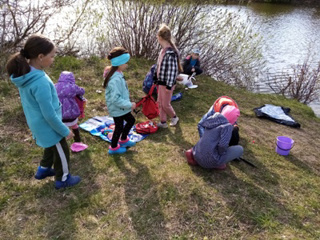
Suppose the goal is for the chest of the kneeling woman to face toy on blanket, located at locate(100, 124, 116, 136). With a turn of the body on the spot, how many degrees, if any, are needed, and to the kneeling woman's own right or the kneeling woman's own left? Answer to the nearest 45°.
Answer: approximately 135° to the kneeling woman's own left

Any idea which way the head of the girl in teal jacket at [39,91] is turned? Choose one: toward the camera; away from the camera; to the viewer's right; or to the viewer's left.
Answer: to the viewer's right

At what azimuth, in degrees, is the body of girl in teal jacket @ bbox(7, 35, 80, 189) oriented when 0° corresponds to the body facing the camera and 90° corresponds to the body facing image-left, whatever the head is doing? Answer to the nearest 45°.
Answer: approximately 270°

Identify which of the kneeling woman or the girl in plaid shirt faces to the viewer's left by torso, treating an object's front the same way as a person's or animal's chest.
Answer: the girl in plaid shirt

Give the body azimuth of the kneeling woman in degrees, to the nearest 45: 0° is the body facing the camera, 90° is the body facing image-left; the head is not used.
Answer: approximately 225°

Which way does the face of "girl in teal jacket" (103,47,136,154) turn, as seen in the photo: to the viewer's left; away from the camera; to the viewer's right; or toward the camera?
to the viewer's right

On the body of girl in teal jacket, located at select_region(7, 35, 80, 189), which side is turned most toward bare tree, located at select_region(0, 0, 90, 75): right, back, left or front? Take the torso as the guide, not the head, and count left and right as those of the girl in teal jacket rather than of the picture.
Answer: left

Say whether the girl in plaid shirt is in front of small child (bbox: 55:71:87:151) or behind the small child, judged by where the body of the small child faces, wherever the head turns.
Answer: in front

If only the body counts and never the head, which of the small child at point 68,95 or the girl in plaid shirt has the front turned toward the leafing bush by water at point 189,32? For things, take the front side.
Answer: the small child

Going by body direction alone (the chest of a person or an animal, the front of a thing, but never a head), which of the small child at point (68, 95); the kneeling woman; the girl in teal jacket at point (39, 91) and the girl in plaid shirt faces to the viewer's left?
the girl in plaid shirt

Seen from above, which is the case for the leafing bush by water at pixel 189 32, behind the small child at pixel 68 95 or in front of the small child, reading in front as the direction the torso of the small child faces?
in front
